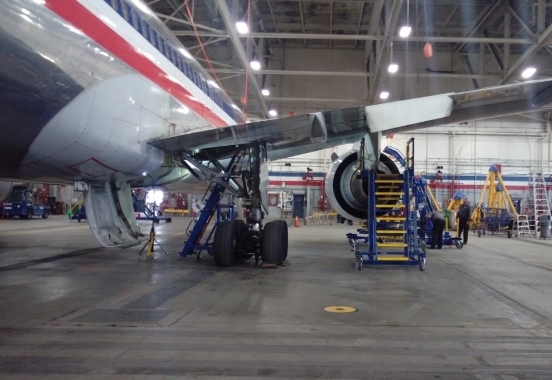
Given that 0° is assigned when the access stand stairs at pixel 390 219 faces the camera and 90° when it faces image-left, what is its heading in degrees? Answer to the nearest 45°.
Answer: approximately 0°

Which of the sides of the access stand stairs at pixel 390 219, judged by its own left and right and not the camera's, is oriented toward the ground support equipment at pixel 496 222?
back

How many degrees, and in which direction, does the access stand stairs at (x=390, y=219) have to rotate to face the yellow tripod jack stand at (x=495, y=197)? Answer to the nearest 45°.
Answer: approximately 180°

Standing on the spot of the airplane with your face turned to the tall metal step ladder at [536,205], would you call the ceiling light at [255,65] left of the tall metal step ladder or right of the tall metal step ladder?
left
